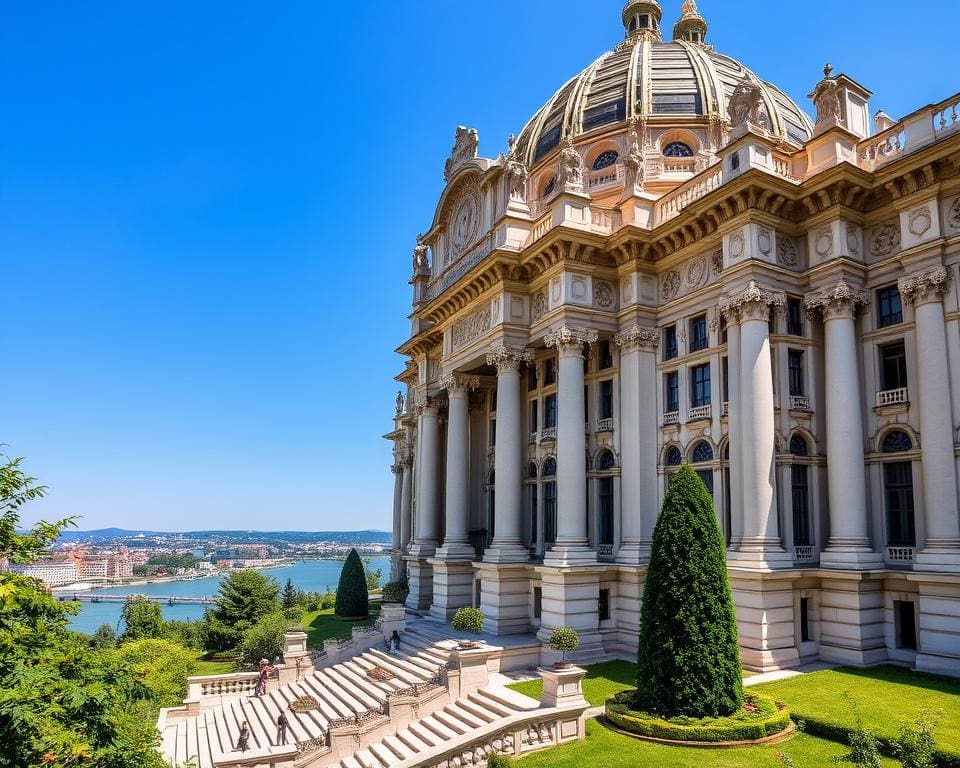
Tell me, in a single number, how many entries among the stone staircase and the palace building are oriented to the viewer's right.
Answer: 0

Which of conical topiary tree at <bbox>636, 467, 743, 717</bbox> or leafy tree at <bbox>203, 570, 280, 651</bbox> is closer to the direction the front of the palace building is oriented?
the conical topiary tree

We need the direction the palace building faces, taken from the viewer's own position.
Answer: facing the viewer and to the left of the viewer

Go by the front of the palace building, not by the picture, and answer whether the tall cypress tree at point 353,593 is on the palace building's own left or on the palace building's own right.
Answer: on the palace building's own right

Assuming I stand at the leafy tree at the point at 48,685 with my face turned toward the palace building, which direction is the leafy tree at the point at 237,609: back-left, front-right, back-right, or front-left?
front-left

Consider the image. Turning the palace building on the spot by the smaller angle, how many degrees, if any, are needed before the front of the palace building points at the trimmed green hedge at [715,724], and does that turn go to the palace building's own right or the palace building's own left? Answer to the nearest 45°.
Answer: approximately 45° to the palace building's own left

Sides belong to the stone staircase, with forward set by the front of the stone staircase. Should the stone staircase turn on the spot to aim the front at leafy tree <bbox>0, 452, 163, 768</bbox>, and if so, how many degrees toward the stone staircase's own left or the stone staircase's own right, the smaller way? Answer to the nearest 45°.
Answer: approximately 45° to the stone staircase's own left

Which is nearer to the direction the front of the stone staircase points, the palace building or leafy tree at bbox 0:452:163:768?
the leafy tree

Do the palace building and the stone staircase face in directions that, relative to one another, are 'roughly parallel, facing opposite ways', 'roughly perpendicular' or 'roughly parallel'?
roughly parallel

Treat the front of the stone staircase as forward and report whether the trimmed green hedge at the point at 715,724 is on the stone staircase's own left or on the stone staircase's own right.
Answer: on the stone staircase's own left

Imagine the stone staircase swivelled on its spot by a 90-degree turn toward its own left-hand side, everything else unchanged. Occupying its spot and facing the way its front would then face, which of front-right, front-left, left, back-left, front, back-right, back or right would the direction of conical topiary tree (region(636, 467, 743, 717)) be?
front
